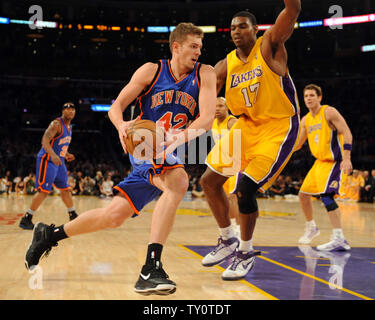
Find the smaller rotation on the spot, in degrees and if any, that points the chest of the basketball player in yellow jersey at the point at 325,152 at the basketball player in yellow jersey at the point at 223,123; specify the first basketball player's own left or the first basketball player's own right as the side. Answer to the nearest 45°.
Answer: approximately 45° to the first basketball player's own right

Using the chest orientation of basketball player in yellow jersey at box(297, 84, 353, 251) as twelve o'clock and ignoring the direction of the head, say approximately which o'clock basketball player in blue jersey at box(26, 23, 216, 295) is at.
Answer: The basketball player in blue jersey is roughly at 11 o'clock from the basketball player in yellow jersey.

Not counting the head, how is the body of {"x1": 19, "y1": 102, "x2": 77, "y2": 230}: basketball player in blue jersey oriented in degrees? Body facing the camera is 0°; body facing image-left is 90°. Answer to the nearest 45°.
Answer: approximately 315°

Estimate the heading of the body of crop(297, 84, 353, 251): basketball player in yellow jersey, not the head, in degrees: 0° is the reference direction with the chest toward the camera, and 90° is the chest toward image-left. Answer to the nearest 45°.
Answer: approximately 45°

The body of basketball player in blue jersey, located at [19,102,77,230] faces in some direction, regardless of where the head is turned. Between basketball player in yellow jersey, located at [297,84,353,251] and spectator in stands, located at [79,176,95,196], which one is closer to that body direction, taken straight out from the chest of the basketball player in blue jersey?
the basketball player in yellow jersey

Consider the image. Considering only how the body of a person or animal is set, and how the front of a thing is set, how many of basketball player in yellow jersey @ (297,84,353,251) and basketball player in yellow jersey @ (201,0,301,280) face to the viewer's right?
0

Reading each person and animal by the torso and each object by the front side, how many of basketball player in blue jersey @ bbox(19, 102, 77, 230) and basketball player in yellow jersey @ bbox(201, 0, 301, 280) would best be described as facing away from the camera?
0

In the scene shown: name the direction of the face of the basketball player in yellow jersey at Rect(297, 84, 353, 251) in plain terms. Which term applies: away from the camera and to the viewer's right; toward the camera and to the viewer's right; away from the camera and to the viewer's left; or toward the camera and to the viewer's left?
toward the camera and to the viewer's left

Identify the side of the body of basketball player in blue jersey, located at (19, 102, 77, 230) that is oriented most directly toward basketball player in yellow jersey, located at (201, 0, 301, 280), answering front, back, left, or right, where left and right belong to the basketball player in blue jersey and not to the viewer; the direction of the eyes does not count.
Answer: front

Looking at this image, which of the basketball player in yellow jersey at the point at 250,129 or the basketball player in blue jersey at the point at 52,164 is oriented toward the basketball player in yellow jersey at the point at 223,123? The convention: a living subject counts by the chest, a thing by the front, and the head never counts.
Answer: the basketball player in blue jersey

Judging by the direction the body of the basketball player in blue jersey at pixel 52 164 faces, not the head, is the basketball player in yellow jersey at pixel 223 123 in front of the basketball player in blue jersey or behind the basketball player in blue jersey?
in front

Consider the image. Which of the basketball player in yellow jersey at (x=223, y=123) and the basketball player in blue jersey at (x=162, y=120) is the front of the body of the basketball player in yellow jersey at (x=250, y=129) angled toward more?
the basketball player in blue jersey

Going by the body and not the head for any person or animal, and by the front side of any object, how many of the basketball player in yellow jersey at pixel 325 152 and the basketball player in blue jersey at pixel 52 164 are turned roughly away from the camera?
0

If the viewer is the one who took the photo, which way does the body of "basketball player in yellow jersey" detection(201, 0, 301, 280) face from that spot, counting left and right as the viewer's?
facing the viewer and to the left of the viewer

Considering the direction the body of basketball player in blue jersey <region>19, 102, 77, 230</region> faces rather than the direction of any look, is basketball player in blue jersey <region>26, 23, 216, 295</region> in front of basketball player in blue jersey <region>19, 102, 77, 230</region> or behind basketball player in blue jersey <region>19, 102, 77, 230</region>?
in front

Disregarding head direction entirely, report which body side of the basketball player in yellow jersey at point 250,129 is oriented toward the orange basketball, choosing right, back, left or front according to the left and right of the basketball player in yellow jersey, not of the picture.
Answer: front
